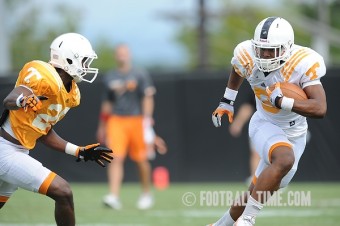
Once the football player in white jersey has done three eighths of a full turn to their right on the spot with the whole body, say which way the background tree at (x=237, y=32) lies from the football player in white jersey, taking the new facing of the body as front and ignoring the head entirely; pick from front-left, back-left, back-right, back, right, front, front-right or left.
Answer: front

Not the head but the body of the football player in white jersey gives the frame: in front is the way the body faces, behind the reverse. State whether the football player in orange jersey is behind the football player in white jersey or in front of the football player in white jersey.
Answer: in front

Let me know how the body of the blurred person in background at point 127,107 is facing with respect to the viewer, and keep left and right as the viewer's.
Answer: facing the viewer

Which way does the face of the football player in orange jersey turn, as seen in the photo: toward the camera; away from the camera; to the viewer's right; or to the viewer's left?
to the viewer's right

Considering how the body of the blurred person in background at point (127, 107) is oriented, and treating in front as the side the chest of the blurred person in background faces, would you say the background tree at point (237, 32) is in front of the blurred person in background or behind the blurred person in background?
behind

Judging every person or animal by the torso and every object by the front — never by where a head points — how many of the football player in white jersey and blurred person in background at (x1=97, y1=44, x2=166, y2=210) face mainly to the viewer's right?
0

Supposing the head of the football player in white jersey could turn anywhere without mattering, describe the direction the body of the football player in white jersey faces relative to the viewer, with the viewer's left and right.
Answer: facing the viewer and to the left of the viewer

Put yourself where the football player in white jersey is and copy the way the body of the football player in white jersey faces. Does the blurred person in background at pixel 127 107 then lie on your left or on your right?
on your right
